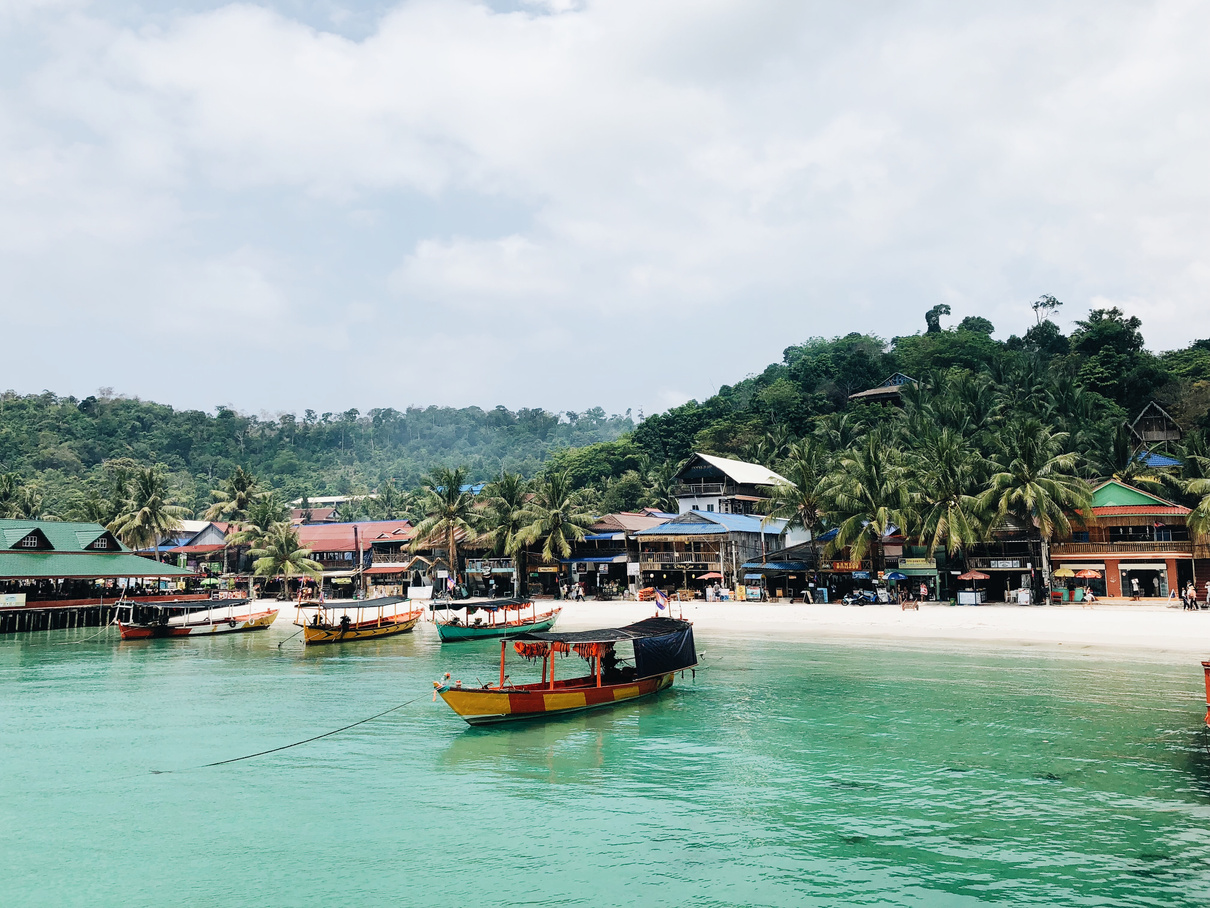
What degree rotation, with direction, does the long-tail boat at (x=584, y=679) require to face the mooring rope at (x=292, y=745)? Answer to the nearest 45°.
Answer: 0° — it already faces it

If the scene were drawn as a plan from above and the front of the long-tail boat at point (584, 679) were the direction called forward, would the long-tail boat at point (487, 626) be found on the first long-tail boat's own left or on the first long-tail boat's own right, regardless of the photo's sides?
on the first long-tail boat's own right

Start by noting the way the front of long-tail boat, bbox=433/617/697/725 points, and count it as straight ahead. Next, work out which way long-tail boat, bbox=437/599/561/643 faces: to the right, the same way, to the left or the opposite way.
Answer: the opposite way

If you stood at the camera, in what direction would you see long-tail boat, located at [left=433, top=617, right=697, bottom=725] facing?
facing the viewer and to the left of the viewer

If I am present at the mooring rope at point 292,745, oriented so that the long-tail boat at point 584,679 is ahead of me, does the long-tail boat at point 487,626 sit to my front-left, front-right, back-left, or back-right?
front-left

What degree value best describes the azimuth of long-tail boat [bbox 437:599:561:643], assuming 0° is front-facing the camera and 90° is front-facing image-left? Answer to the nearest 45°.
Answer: approximately 225°

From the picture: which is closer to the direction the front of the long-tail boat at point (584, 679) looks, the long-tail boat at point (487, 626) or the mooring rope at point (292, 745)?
the mooring rope

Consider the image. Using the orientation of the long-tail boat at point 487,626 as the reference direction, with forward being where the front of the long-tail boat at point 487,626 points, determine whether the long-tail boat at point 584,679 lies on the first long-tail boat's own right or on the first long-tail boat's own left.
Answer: on the first long-tail boat's own right

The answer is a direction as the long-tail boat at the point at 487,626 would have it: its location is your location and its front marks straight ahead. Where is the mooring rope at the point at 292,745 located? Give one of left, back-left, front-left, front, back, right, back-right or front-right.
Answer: back-right
